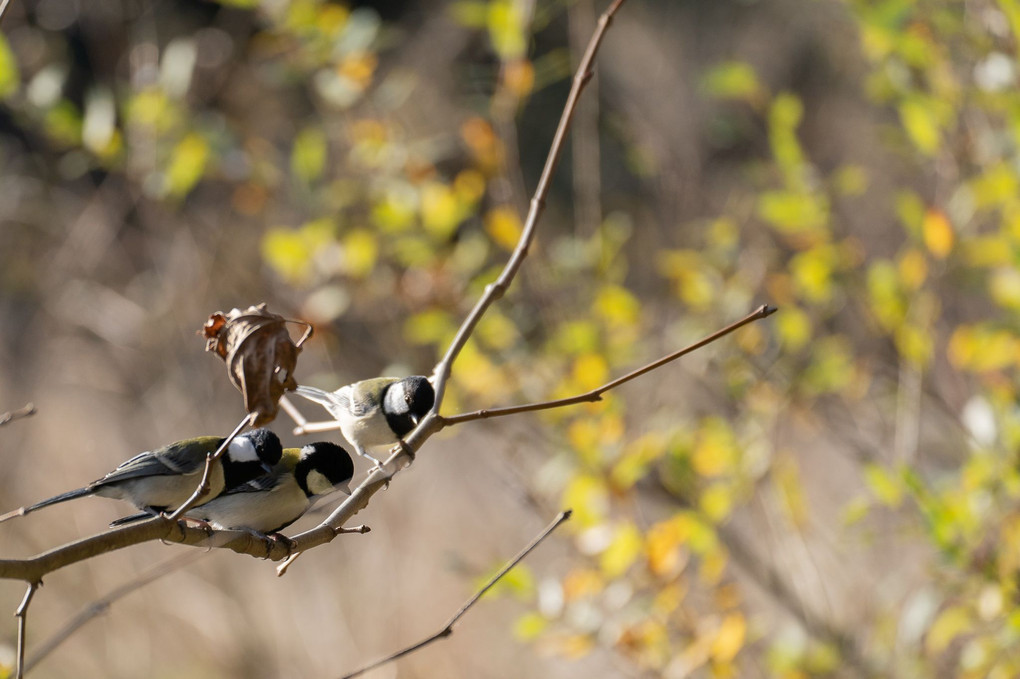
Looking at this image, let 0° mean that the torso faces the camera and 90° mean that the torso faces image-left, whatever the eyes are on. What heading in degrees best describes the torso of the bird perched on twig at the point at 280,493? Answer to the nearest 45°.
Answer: approximately 270°

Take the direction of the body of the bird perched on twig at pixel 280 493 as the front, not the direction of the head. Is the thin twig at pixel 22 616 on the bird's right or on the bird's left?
on the bird's right

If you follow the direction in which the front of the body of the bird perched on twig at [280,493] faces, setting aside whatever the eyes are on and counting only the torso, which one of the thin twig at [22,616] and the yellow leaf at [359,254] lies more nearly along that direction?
the yellow leaf

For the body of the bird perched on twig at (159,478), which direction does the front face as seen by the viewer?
to the viewer's right

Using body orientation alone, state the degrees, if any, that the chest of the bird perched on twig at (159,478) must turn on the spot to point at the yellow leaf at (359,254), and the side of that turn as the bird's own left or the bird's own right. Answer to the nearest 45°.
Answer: approximately 45° to the bird's own left

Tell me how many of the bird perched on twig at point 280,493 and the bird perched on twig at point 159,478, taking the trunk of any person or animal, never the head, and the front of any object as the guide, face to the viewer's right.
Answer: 2

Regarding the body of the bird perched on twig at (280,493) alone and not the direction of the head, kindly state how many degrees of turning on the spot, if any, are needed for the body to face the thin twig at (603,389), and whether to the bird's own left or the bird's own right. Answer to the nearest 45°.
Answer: approximately 45° to the bird's own right
